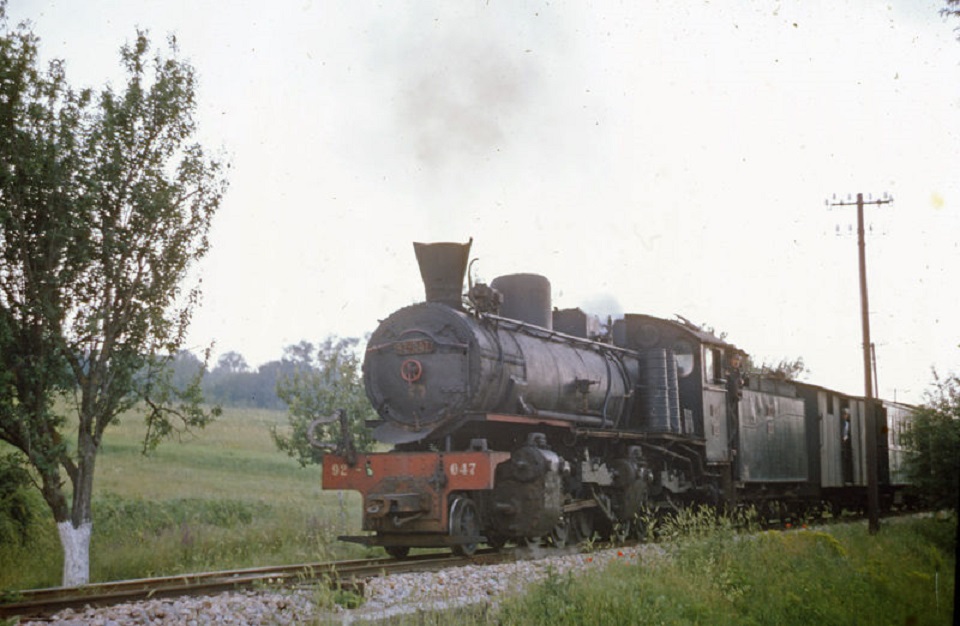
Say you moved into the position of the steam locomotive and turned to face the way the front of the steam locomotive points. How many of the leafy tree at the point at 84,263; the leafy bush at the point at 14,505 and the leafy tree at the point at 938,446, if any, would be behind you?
1

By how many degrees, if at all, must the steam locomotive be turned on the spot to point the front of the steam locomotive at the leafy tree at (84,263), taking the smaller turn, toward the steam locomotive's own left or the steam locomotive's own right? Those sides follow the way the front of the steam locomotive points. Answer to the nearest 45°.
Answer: approximately 45° to the steam locomotive's own right

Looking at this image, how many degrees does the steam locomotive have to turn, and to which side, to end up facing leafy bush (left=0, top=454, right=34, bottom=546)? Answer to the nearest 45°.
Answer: approximately 45° to its right

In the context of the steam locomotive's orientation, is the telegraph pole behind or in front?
behind

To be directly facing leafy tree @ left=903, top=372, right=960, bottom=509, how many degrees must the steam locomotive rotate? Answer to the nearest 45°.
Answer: approximately 180°

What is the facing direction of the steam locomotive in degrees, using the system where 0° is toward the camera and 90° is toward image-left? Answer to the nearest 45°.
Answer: approximately 45°

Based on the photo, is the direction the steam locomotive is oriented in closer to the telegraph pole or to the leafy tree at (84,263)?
the leafy tree

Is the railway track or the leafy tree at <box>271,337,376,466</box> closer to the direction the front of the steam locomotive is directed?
the railway track

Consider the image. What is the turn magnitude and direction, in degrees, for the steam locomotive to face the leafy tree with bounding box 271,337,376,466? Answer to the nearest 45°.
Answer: approximately 90° to its right
